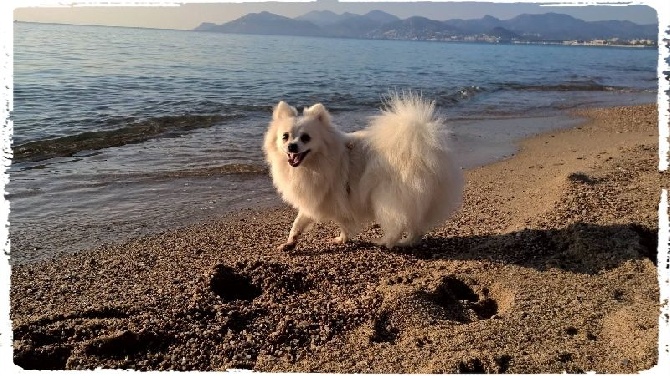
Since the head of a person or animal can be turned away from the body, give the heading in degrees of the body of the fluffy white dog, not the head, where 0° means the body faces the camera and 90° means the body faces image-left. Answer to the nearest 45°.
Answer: approximately 90°
